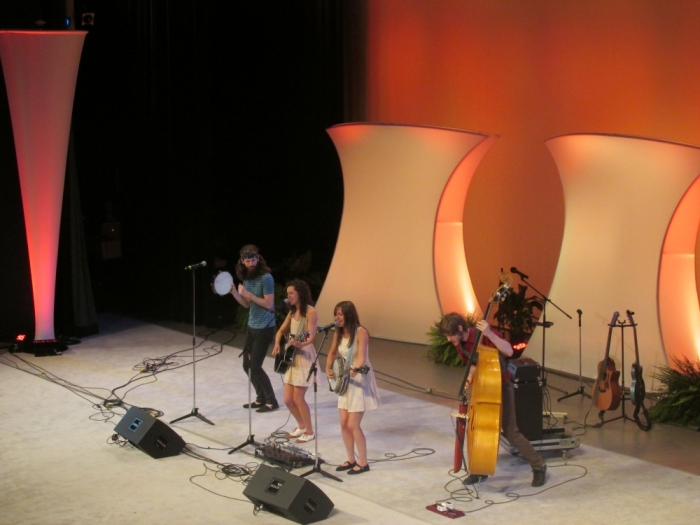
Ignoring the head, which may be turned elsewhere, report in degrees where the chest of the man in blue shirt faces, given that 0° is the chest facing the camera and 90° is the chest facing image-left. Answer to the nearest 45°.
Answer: approximately 45°

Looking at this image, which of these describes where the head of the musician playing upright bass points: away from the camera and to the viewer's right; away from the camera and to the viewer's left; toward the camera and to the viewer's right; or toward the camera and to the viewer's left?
toward the camera and to the viewer's left

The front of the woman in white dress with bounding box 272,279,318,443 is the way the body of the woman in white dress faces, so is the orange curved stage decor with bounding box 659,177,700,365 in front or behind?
behind

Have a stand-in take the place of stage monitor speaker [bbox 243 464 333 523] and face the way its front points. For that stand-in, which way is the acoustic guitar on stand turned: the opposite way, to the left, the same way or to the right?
the opposite way

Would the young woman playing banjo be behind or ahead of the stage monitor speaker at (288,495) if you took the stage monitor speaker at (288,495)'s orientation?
ahead

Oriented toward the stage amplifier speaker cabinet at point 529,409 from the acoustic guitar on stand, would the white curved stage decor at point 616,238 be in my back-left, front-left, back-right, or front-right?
back-right

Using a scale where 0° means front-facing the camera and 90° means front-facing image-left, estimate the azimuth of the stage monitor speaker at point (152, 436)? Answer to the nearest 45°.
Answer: approximately 225°

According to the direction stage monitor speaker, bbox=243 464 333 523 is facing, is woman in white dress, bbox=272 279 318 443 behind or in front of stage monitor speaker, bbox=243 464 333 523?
in front

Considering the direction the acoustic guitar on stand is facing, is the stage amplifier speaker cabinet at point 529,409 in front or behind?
in front

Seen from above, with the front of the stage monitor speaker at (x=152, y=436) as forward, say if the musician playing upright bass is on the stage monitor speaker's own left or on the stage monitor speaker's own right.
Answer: on the stage monitor speaker's own right

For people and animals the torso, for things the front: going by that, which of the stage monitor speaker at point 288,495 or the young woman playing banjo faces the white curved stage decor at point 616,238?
the stage monitor speaker

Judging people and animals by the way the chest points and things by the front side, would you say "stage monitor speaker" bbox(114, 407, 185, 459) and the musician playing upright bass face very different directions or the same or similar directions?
very different directions

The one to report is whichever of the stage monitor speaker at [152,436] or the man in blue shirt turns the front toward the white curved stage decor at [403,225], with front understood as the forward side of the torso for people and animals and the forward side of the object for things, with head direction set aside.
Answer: the stage monitor speaker

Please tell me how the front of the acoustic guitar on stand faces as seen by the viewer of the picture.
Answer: facing the viewer and to the left of the viewer
